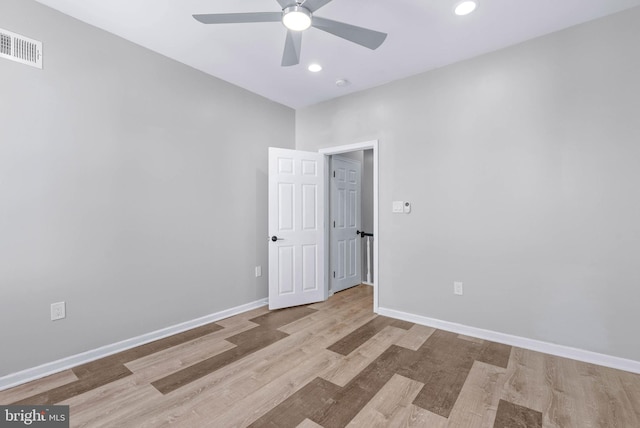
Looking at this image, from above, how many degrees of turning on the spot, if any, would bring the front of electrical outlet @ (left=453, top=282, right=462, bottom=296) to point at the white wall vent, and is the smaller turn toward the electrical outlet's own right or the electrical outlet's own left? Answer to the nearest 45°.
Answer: approximately 45° to the electrical outlet's own right

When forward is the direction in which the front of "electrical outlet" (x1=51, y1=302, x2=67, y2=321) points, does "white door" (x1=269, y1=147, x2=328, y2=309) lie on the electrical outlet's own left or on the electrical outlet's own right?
on the electrical outlet's own left

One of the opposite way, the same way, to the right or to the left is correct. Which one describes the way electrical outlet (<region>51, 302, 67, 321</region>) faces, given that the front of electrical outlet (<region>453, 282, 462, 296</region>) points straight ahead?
to the left

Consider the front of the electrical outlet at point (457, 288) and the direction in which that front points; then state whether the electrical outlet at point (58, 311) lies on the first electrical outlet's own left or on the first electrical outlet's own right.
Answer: on the first electrical outlet's own right

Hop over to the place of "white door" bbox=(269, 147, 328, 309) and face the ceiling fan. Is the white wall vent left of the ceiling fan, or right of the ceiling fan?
right

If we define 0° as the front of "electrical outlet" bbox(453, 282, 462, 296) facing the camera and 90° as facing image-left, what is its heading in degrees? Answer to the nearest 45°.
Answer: approximately 0°

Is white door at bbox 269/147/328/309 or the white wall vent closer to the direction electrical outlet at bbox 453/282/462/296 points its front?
the white wall vent

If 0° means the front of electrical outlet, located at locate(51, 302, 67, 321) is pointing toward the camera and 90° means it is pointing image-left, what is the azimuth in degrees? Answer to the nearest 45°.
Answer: approximately 0°

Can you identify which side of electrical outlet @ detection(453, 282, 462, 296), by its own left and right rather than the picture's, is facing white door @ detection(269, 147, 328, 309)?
right

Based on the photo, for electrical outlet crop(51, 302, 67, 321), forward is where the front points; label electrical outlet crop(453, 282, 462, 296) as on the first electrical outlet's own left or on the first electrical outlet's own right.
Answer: on the first electrical outlet's own left
